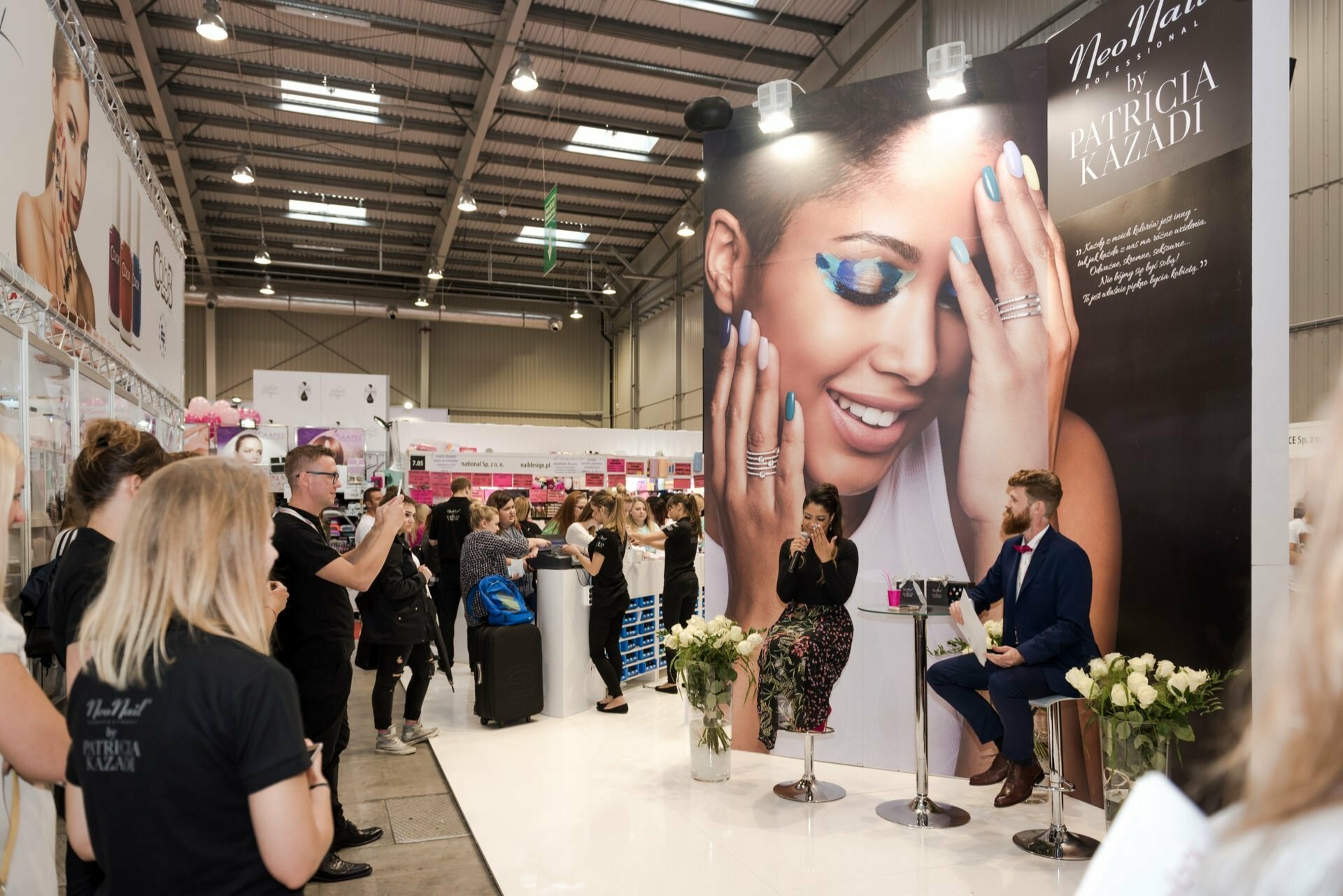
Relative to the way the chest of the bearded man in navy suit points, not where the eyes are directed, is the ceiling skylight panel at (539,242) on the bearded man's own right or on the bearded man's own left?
on the bearded man's own right

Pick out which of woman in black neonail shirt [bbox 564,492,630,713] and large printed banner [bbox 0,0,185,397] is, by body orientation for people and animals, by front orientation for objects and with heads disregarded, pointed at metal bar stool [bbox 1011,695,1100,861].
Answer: the large printed banner

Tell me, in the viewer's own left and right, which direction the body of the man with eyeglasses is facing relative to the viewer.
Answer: facing to the right of the viewer

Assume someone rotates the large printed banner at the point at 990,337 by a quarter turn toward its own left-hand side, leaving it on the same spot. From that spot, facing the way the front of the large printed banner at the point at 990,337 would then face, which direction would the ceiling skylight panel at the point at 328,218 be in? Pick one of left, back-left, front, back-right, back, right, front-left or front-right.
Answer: back

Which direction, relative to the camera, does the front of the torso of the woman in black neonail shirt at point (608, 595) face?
to the viewer's left

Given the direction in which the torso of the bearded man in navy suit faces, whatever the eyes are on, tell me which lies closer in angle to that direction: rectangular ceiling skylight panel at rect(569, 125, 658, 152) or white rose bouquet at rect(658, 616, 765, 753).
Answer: the white rose bouquet

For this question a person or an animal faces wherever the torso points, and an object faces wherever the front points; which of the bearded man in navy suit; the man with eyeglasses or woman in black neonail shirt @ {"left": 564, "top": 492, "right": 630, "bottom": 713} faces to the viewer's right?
the man with eyeglasses

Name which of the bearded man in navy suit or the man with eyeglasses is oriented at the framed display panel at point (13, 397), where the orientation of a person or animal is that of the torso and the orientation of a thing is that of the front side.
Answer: the bearded man in navy suit
